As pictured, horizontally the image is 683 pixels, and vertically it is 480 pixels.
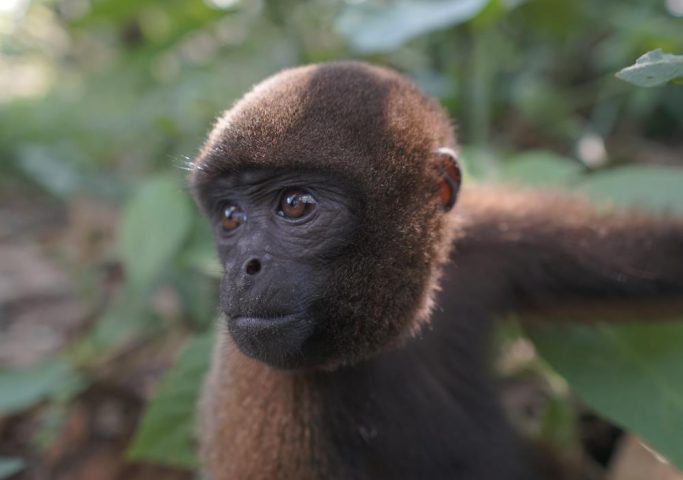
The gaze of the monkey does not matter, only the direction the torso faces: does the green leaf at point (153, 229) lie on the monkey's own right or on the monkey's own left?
on the monkey's own right

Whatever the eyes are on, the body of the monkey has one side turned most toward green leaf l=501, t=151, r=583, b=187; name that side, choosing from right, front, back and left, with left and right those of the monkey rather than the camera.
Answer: back

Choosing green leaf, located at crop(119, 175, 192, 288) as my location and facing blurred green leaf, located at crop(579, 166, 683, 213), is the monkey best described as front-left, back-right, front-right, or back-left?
front-right

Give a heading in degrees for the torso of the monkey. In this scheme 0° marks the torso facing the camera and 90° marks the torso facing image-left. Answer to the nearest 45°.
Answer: approximately 45°

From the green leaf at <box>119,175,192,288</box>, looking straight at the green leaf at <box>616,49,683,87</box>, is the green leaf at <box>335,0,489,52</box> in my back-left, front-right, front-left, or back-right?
front-left

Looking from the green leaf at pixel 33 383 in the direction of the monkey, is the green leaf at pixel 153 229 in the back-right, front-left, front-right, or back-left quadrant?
front-left
